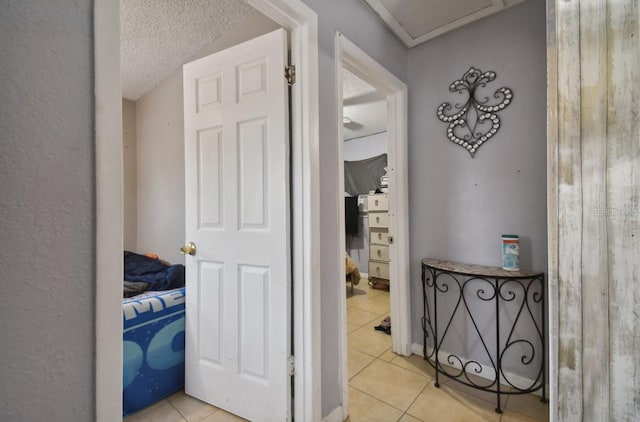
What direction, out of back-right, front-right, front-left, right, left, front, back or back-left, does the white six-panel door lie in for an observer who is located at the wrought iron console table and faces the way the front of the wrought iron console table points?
front

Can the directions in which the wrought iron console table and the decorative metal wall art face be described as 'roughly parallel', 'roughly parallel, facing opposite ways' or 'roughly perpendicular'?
roughly parallel

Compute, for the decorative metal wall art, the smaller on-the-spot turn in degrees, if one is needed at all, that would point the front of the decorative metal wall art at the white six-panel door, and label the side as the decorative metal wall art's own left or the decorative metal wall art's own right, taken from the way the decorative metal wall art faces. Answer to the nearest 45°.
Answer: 0° — it already faces it

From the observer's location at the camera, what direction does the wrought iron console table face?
facing the viewer and to the left of the viewer

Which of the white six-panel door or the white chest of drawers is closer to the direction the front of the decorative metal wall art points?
the white six-panel door

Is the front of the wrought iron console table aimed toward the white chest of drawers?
no

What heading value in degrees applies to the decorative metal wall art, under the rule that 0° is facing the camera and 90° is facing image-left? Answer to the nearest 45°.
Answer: approximately 45°

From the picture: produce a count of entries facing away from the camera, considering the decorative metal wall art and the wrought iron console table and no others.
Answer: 0

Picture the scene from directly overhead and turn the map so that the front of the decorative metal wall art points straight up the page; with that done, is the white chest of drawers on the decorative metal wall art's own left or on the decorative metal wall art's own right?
on the decorative metal wall art's own right

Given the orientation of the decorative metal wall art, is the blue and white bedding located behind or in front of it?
in front

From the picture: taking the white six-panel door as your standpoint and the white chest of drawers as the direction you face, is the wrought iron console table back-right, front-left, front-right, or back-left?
front-right

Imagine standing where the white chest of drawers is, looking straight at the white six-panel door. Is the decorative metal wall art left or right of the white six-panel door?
left

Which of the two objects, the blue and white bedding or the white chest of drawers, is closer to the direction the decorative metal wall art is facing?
the blue and white bedding
